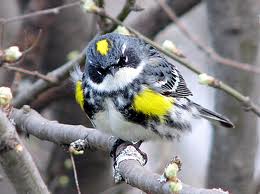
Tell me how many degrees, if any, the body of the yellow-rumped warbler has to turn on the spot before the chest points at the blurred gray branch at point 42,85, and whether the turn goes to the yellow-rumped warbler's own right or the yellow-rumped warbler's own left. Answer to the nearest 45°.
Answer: approximately 90° to the yellow-rumped warbler's own right

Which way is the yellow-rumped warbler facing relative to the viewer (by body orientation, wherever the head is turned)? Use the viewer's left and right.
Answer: facing the viewer and to the left of the viewer
